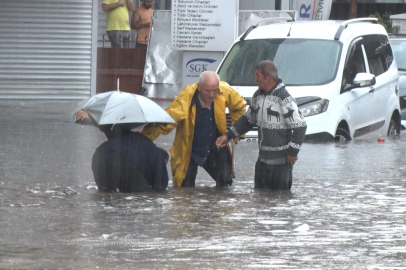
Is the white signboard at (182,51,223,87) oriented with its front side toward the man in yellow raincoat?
yes

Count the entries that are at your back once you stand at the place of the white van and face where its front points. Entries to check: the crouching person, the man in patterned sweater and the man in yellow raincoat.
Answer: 0

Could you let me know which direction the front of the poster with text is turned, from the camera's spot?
facing the viewer

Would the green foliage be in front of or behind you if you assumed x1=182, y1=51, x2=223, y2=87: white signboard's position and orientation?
behind

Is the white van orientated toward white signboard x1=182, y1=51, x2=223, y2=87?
no

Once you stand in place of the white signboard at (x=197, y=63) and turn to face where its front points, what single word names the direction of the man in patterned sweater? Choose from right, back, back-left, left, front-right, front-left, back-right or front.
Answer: front

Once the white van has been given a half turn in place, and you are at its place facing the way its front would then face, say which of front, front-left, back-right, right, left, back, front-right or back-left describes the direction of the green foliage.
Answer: front-left

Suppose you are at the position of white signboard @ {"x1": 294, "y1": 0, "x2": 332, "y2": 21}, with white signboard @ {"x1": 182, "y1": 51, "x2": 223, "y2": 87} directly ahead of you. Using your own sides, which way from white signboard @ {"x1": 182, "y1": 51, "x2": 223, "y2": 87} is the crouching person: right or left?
left

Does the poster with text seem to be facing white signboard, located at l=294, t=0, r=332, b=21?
no

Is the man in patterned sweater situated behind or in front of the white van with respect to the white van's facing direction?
in front

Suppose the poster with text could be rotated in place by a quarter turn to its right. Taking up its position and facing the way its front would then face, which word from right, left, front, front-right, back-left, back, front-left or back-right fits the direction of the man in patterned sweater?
left

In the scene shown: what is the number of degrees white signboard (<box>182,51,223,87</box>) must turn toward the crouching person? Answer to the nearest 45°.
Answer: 0° — it already faces them

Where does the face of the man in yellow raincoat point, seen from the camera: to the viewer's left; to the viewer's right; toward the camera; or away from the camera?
toward the camera

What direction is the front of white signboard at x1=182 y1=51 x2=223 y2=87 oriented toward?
toward the camera
